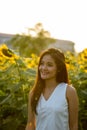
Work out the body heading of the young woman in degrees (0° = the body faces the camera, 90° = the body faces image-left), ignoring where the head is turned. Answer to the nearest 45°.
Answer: approximately 45°

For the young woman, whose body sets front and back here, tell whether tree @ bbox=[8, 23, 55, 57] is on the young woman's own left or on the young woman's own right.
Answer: on the young woman's own right
